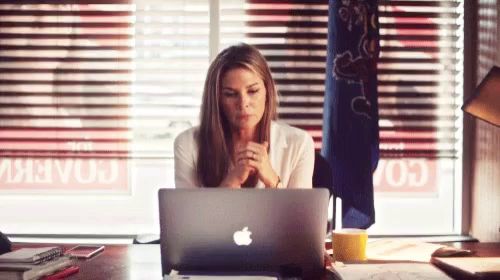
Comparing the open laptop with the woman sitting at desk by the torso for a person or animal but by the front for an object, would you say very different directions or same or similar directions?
very different directions

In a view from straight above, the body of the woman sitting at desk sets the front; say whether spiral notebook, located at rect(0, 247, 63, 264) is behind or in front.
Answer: in front

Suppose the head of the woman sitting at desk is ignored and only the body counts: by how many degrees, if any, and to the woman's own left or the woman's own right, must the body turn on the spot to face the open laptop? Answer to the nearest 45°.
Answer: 0° — they already face it

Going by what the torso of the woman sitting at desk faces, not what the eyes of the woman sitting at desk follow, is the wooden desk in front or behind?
in front

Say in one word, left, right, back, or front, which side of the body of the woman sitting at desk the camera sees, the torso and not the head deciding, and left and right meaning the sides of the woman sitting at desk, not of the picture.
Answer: front

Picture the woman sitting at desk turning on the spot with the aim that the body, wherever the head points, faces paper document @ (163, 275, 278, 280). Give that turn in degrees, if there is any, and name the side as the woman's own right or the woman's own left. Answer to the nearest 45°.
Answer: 0° — they already face it

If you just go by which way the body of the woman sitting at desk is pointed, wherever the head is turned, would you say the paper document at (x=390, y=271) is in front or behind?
in front

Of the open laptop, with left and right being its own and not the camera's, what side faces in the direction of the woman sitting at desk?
front

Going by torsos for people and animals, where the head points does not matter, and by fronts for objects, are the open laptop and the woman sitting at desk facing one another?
yes

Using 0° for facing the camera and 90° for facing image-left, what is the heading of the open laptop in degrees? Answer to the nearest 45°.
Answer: approximately 180°

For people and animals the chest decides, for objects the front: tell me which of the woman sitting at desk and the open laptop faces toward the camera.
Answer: the woman sitting at desk

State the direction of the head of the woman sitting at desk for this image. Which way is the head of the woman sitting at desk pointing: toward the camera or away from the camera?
toward the camera
